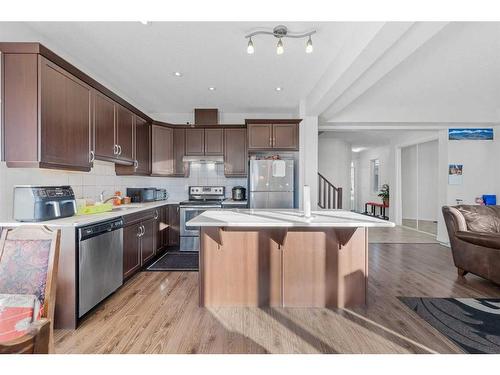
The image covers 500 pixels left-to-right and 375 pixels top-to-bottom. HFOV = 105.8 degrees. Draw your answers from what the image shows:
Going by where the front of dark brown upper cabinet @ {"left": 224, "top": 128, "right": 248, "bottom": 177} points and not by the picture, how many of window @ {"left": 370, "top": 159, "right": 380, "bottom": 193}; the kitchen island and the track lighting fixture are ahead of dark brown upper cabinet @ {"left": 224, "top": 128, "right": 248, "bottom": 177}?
2

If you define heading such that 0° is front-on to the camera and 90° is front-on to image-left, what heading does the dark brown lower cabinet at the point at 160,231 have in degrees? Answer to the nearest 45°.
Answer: approximately 315°

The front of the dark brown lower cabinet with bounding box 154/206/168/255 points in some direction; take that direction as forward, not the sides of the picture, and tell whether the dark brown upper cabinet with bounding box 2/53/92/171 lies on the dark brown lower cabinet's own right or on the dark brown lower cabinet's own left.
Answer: on the dark brown lower cabinet's own right

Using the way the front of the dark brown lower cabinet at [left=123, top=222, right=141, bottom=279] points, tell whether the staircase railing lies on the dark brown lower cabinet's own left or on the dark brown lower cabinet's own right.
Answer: on the dark brown lower cabinet's own left

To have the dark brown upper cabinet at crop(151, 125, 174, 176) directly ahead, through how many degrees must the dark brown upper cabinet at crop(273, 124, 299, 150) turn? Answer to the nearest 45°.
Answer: approximately 90° to its right
